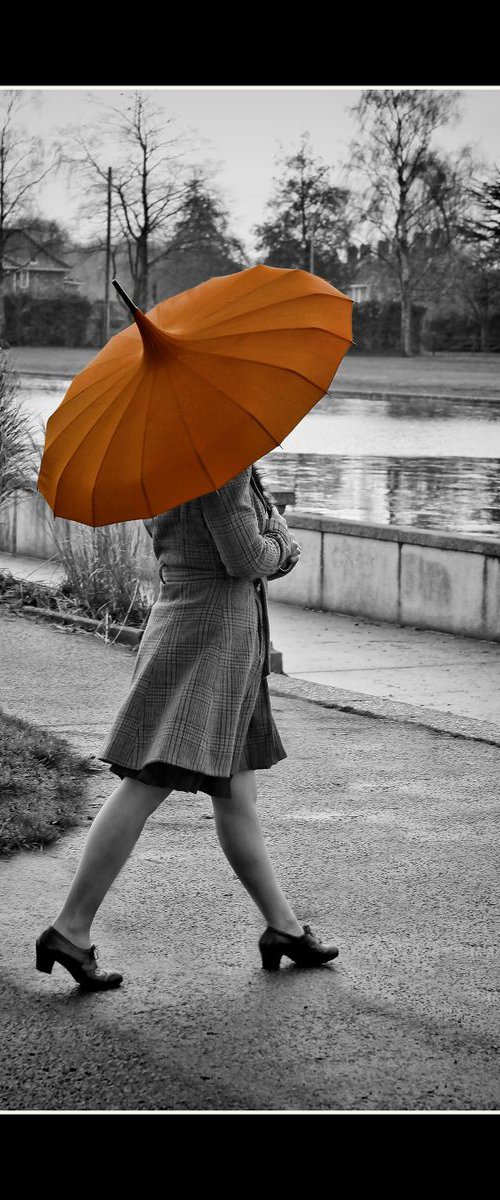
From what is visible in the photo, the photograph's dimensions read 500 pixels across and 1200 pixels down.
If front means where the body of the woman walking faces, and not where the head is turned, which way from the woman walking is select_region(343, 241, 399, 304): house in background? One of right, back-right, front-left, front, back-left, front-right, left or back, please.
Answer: left

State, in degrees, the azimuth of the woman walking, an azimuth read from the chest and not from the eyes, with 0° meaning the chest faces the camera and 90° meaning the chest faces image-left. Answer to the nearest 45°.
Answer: approximately 270°

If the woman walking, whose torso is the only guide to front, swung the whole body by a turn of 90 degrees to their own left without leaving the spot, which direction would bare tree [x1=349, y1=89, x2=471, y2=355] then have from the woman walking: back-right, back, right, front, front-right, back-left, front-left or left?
front

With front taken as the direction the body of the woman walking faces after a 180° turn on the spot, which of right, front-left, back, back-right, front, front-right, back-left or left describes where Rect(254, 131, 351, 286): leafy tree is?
right

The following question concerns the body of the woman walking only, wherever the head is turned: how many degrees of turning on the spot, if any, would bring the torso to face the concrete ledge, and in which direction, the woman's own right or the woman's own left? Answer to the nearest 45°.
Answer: approximately 90° to the woman's own left

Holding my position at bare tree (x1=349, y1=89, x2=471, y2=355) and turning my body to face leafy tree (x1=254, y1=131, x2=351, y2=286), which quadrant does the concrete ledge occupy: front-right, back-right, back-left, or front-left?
back-left

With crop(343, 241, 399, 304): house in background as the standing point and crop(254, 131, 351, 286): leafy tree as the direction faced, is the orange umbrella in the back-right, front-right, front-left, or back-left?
front-left
